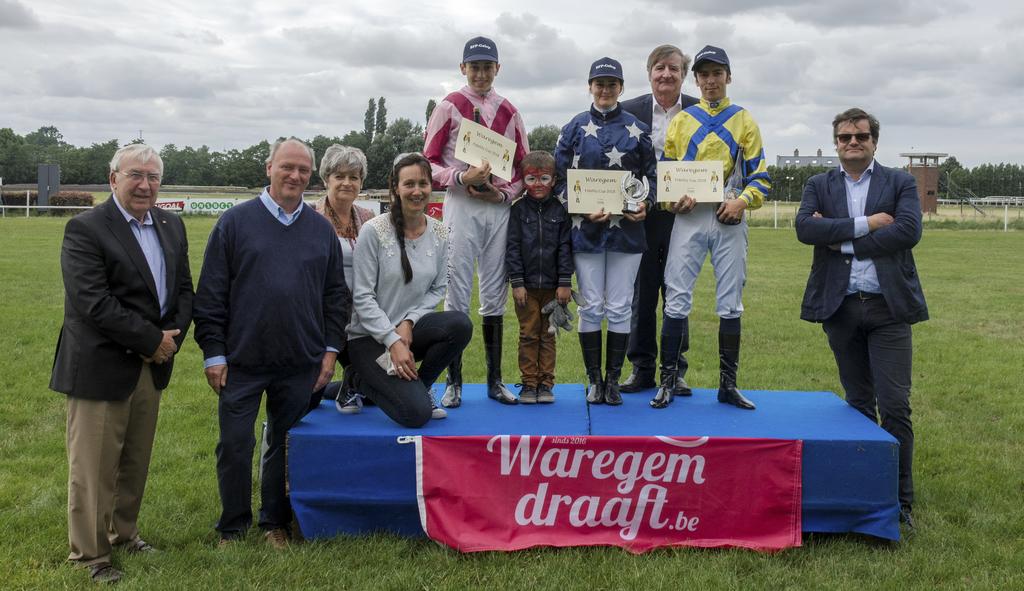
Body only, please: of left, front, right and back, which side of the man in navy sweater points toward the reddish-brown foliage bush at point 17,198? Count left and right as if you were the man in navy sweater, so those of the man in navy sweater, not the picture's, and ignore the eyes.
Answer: back

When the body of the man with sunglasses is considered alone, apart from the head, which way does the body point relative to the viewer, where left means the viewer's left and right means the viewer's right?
facing the viewer

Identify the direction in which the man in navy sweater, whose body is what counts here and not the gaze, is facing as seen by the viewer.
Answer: toward the camera

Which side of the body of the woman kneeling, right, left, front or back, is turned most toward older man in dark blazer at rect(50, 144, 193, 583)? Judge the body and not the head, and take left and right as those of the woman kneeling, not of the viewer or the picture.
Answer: right

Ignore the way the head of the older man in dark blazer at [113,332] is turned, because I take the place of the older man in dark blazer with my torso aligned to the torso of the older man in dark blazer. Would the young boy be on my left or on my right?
on my left

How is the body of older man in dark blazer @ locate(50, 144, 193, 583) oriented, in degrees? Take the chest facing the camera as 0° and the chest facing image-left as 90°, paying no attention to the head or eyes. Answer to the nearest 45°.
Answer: approximately 315°

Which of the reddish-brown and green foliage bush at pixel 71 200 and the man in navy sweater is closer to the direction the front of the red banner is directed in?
the man in navy sweater

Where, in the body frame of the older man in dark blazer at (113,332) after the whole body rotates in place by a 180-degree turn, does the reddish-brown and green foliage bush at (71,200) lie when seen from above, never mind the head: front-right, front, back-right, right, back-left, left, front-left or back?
front-right

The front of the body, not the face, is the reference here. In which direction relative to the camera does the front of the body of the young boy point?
toward the camera

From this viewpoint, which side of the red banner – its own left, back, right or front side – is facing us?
front

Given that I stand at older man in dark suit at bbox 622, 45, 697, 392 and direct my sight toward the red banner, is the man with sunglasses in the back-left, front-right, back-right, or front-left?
front-left

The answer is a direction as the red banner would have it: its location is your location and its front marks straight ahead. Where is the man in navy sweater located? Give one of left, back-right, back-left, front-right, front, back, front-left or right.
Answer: right

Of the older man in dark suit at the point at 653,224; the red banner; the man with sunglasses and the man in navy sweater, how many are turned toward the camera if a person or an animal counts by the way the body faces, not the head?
4
